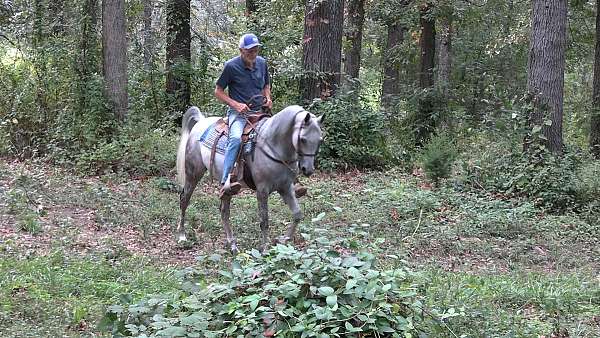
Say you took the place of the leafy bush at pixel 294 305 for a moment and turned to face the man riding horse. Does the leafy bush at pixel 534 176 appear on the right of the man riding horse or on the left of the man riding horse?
right

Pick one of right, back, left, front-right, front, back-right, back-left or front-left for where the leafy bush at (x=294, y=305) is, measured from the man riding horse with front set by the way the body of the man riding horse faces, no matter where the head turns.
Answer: front-right

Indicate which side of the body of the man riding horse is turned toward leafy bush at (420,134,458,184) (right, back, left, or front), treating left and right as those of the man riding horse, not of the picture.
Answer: left

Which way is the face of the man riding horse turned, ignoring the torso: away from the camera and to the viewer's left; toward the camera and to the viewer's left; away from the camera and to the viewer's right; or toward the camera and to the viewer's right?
toward the camera and to the viewer's right

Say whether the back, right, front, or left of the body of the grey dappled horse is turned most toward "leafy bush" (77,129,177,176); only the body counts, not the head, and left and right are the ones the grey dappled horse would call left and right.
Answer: back

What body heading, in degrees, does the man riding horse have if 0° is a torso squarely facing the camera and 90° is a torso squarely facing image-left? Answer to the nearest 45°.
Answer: approximately 315°

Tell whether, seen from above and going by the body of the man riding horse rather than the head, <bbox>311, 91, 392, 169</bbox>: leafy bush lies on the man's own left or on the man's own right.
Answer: on the man's own left

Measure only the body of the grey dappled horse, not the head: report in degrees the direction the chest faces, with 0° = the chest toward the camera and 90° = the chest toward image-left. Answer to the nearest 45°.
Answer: approximately 315°

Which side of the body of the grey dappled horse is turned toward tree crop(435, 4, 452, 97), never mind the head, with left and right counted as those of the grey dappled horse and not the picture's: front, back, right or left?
left
